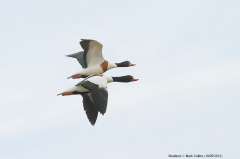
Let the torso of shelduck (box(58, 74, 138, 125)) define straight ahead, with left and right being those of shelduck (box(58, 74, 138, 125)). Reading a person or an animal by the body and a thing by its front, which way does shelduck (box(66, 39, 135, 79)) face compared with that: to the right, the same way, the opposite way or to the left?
the same way

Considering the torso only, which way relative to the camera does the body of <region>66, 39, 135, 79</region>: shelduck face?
to the viewer's right

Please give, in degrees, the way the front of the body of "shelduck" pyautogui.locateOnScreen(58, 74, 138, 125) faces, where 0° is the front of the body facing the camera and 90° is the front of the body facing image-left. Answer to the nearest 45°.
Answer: approximately 270°

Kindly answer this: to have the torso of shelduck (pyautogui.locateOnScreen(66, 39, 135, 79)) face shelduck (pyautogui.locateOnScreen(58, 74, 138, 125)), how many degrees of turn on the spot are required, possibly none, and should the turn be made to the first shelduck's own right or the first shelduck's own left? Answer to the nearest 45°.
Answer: approximately 90° to the first shelduck's own right

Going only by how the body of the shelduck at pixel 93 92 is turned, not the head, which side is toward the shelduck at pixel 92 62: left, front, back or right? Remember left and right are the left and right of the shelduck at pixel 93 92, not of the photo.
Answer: left

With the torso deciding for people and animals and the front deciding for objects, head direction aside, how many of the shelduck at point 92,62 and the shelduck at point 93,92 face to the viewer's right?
2
